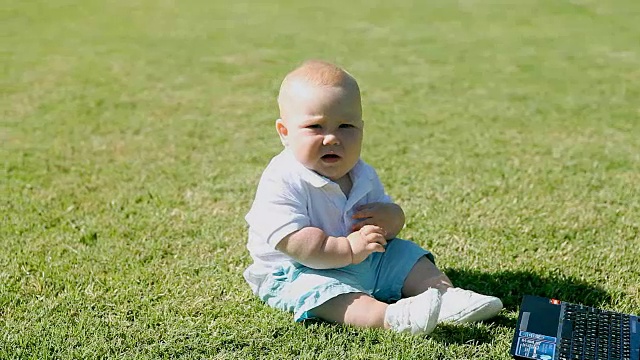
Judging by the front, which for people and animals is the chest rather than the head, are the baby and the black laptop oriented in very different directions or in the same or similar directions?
very different directions
